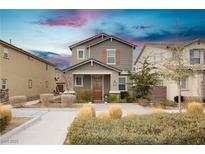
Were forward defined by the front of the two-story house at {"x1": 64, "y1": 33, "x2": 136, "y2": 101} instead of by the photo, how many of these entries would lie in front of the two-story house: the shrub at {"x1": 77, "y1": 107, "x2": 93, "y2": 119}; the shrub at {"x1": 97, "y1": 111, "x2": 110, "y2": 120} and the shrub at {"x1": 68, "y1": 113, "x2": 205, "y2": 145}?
3

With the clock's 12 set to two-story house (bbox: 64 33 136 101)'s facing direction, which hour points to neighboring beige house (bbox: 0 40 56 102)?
The neighboring beige house is roughly at 2 o'clock from the two-story house.

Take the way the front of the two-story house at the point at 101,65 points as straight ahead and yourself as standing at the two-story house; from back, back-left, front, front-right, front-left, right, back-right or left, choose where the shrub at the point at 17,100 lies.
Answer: front-right

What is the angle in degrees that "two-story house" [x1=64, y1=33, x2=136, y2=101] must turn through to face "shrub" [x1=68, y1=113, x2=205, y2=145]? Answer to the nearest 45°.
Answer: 0° — it already faces it

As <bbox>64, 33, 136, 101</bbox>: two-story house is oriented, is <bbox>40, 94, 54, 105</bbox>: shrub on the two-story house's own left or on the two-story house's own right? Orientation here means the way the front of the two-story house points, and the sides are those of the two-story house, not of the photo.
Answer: on the two-story house's own right

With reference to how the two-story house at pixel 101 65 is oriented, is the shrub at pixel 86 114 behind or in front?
in front

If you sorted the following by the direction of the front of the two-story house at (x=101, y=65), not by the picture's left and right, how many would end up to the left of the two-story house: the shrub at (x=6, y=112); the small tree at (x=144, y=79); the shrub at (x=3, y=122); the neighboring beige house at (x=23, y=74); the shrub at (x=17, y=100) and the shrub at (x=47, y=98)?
1

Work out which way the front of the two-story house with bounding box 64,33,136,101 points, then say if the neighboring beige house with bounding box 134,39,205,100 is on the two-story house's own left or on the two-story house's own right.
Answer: on the two-story house's own left

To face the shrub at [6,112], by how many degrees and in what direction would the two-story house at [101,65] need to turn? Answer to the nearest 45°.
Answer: approximately 45° to its right

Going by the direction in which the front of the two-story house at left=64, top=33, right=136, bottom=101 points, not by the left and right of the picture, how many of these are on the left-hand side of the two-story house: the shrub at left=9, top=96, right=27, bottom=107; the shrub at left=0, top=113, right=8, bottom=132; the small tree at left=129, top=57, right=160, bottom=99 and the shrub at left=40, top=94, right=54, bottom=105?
1

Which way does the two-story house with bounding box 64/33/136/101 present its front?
toward the camera
